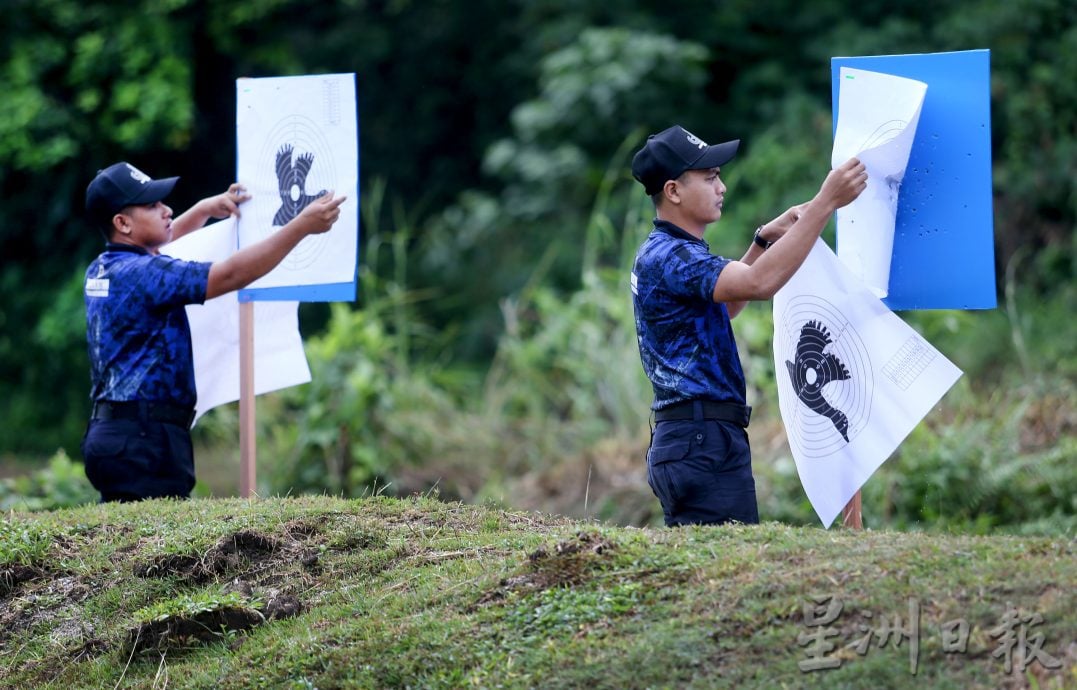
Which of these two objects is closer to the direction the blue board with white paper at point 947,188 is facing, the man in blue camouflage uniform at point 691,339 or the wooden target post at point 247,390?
the man in blue camouflage uniform

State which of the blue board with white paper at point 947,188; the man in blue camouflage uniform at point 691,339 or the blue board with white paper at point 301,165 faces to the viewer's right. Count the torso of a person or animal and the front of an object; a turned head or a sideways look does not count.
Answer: the man in blue camouflage uniform

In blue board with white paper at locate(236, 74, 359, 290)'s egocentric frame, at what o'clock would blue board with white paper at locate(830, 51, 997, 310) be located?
blue board with white paper at locate(830, 51, 997, 310) is roughly at 10 o'clock from blue board with white paper at locate(236, 74, 359, 290).

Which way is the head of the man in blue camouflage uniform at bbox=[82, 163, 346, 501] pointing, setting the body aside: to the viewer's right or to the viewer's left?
to the viewer's right

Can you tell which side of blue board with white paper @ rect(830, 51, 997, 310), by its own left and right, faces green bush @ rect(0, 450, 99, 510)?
right

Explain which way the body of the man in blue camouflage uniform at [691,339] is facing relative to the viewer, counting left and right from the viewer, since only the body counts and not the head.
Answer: facing to the right of the viewer

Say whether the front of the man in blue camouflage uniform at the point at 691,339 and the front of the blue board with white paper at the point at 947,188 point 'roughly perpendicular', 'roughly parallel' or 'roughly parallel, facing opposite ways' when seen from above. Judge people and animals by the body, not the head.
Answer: roughly perpendicular

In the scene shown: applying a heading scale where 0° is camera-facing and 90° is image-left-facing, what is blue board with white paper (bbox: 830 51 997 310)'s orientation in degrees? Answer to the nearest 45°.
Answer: approximately 0°

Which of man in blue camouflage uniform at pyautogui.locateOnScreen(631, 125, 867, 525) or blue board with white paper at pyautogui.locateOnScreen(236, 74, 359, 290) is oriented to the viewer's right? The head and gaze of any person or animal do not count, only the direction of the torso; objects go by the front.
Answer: the man in blue camouflage uniform

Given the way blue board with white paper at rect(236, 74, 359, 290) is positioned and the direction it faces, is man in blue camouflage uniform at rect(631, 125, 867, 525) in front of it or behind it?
in front
